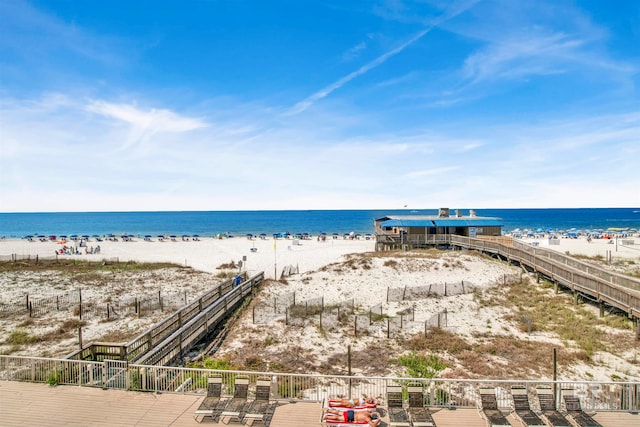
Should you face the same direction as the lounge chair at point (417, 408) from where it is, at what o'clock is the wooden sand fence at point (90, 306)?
The wooden sand fence is roughly at 4 o'clock from the lounge chair.

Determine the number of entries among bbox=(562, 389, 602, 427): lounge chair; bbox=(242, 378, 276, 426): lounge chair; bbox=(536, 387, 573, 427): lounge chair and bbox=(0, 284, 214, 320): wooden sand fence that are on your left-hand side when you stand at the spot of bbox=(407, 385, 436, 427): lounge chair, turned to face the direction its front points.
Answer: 2

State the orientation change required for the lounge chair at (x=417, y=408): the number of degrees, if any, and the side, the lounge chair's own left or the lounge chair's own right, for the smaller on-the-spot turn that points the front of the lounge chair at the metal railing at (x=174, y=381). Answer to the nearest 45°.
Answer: approximately 90° to the lounge chair's own right

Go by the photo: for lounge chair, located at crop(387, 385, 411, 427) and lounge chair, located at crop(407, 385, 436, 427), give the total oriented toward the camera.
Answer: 2
